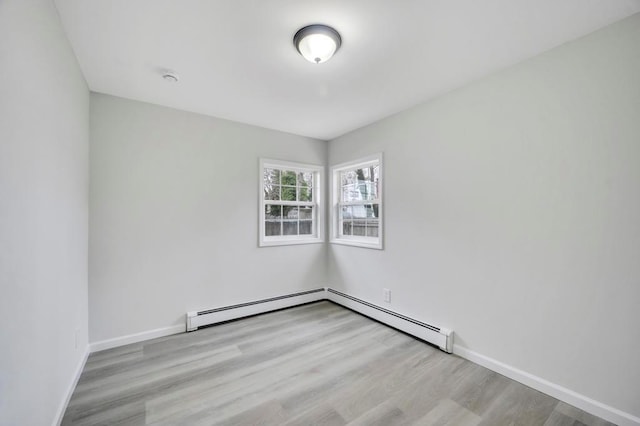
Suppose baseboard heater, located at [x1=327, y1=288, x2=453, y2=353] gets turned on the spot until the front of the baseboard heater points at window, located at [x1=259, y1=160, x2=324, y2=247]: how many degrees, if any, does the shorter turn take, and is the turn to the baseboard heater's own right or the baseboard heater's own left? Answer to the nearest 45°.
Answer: approximately 45° to the baseboard heater's own right

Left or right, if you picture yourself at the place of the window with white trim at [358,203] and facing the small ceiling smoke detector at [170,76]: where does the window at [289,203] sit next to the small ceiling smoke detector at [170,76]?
right

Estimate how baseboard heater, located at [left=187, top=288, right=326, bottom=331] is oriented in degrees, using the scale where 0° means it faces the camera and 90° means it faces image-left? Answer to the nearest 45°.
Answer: approximately 315°

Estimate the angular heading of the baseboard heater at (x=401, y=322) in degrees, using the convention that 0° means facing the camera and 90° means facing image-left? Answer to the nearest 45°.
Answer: approximately 45°

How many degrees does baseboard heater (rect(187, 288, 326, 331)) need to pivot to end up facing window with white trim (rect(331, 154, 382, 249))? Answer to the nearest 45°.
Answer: approximately 45° to its left

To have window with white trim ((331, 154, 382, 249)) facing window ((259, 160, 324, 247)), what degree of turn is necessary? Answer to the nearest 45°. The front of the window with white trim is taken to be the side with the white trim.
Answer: approximately 45° to its right

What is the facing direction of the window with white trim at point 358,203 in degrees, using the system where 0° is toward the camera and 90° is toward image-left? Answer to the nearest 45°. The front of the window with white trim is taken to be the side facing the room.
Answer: approximately 45°

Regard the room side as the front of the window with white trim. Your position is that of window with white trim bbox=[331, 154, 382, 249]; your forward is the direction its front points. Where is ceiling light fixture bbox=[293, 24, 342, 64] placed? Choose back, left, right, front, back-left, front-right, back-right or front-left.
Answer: front-left
